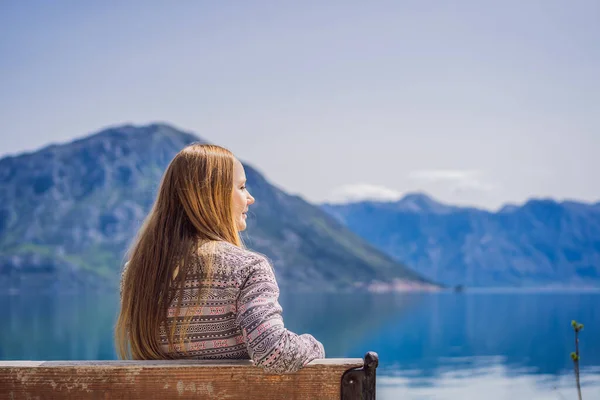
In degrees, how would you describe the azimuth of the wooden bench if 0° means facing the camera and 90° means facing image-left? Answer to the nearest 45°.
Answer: approximately 180°

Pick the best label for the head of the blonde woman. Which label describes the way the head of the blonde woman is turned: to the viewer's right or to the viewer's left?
to the viewer's right
